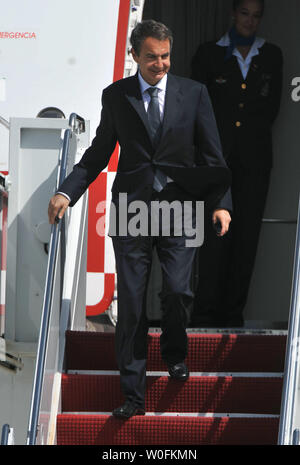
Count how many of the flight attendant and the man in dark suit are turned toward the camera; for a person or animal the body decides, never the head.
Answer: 2

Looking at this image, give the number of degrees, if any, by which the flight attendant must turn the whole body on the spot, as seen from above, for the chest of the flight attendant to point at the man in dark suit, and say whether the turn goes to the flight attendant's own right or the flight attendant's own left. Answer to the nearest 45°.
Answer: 0° — they already face them

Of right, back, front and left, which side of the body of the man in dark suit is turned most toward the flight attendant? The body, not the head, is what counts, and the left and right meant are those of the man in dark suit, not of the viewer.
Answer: back

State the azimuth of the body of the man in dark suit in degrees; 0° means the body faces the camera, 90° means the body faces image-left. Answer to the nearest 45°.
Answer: approximately 0°

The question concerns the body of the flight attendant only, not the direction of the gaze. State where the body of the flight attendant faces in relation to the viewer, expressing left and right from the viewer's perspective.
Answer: facing the viewer
